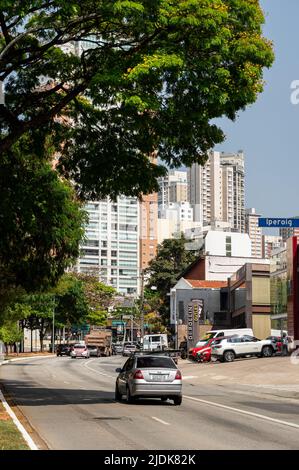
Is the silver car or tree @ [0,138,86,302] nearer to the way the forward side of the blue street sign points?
the silver car

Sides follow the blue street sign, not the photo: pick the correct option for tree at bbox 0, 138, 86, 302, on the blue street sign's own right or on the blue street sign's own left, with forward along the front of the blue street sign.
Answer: on the blue street sign's own right

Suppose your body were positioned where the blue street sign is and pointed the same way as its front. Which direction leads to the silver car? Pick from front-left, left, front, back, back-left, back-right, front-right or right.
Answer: front-right

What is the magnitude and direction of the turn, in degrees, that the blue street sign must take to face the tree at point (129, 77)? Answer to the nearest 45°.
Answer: approximately 45° to its right

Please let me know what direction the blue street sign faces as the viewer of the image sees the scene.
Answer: facing the viewer
